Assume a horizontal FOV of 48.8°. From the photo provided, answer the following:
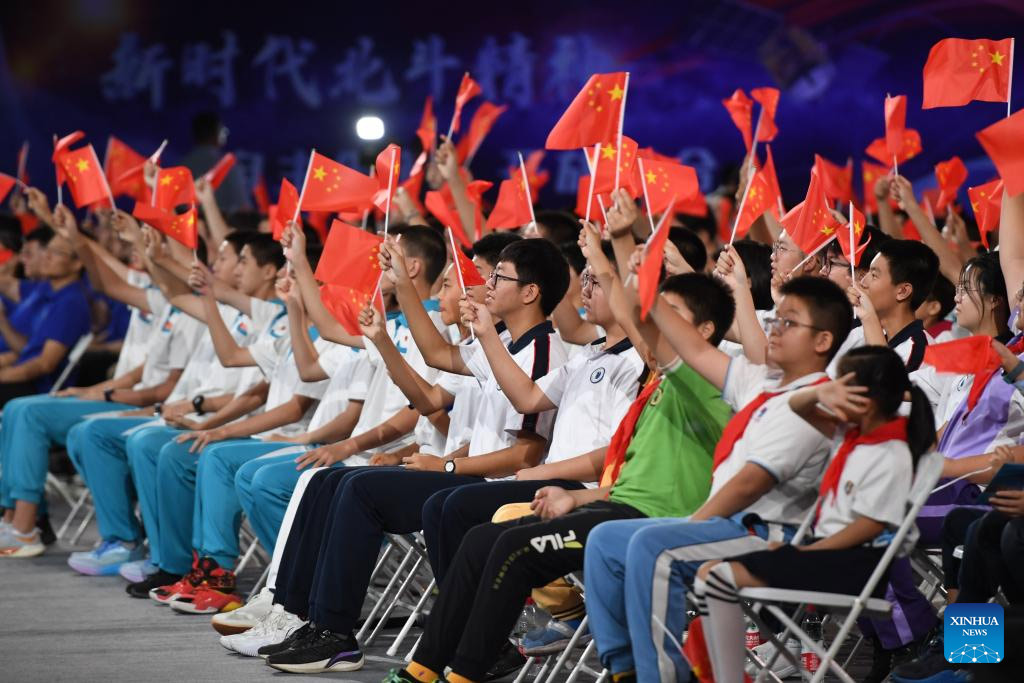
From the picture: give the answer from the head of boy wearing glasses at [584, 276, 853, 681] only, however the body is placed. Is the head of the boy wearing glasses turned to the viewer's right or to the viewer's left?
to the viewer's left

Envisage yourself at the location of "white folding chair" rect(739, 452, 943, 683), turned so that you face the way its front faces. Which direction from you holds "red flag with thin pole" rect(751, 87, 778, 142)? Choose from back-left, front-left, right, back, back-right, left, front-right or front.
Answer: right

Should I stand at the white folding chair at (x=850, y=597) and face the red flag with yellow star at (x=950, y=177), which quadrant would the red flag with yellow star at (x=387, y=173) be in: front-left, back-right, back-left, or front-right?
front-left

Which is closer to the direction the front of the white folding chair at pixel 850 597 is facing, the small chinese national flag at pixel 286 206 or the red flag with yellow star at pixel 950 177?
the small chinese national flag

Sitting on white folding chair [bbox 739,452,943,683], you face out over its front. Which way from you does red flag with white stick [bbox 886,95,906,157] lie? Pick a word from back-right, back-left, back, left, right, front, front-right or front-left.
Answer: right

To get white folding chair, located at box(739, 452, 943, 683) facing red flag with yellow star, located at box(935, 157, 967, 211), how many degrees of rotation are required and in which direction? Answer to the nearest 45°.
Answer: approximately 90° to its right

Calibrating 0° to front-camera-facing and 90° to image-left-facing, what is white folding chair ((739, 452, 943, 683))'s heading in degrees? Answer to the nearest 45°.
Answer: approximately 90°

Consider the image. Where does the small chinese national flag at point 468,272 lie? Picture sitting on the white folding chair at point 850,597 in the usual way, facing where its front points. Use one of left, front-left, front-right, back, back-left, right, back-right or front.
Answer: front-right

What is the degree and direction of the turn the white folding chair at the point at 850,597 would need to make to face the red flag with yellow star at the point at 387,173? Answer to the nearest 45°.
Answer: approximately 45° to its right

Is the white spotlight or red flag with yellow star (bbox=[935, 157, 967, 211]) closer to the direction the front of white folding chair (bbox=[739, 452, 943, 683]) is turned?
the white spotlight

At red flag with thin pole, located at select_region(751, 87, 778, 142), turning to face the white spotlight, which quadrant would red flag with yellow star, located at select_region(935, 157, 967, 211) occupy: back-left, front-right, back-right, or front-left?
back-right

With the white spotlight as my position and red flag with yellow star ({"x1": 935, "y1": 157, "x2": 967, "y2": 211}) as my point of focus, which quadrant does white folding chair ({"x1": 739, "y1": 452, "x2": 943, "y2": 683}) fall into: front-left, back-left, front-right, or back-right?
front-right
